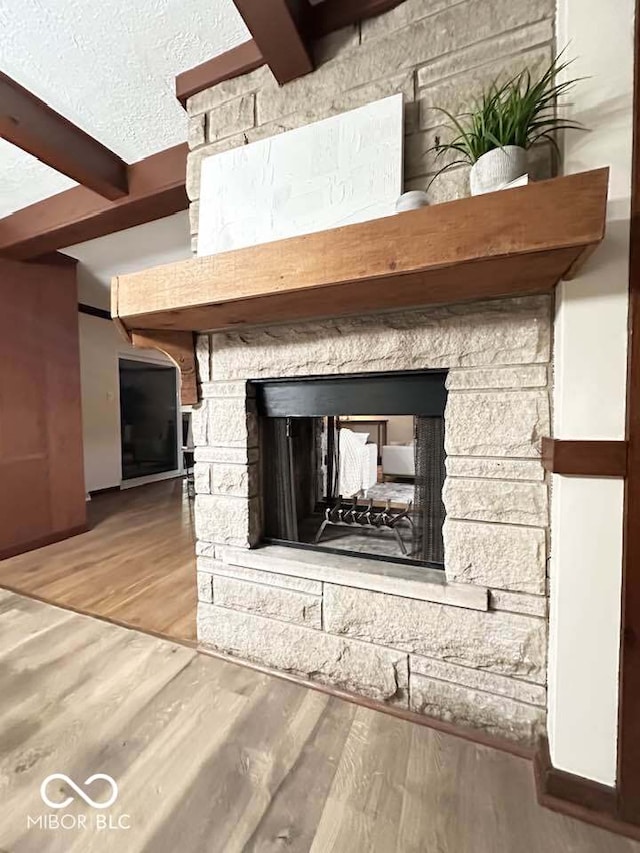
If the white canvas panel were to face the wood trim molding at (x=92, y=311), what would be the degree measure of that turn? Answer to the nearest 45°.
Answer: approximately 90° to its right

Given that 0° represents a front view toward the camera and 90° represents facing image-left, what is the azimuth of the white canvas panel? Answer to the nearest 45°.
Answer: approximately 45°

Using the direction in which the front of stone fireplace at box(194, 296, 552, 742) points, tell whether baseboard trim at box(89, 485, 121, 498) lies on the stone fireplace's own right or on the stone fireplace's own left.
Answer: on the stone fireplace's own right

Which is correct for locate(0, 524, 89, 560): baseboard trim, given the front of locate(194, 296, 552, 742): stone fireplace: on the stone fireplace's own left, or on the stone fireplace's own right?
on the stone fireplace's own right

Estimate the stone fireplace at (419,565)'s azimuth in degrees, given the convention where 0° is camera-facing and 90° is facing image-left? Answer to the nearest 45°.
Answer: approximately 45°

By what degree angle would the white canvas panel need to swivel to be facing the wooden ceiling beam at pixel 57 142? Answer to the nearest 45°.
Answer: approximately 90° to its right
